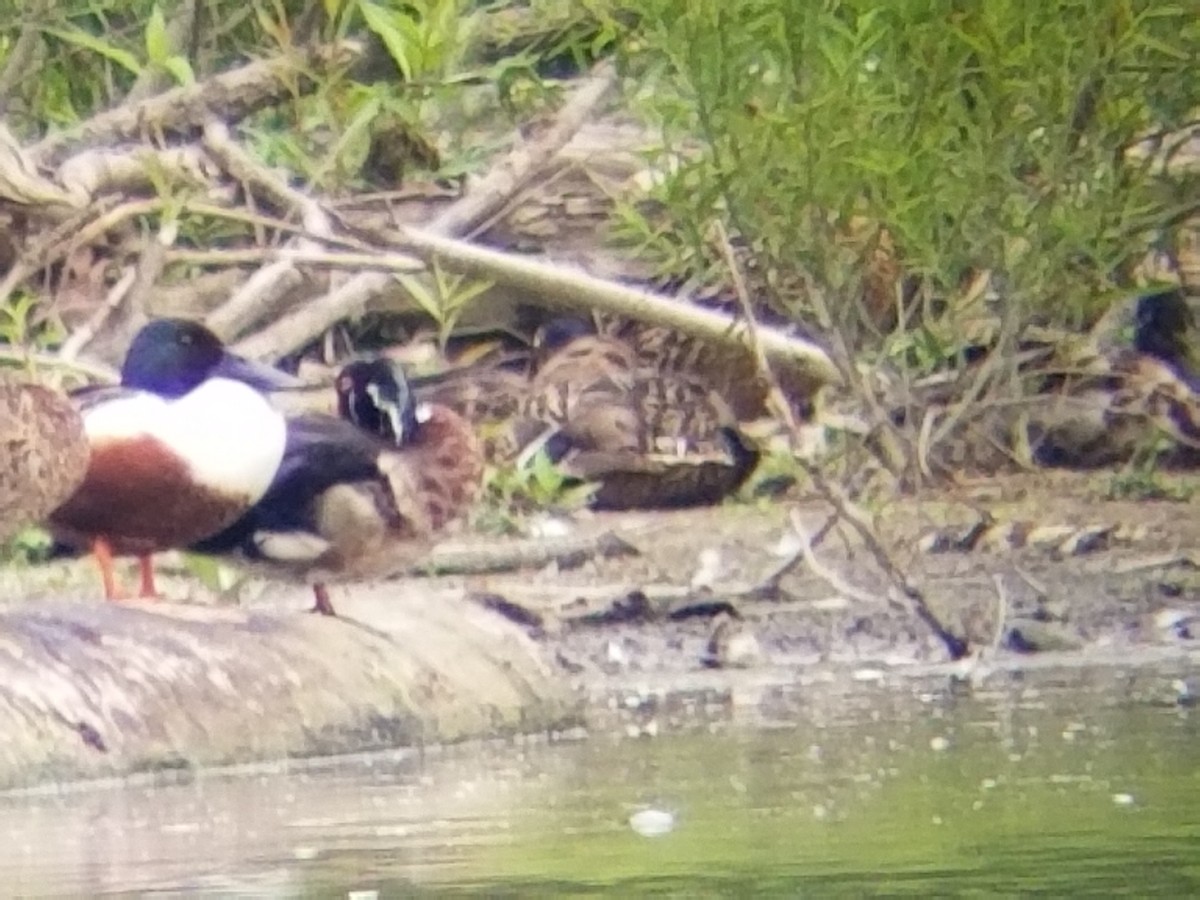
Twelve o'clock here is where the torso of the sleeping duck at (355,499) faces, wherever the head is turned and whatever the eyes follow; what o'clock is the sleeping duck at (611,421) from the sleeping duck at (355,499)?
the sleeping duck at (611,421) is roughly at 10 o'clock from the sleeping duck at (355,499).

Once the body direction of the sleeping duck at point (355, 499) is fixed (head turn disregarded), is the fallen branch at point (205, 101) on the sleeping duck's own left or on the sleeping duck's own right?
on the sleeping duck's own left

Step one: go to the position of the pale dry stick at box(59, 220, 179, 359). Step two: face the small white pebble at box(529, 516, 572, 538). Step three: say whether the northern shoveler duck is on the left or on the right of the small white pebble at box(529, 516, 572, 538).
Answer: right

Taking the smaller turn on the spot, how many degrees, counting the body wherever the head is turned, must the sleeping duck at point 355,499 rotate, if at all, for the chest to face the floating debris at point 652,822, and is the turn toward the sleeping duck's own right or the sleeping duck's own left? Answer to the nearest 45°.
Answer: approximately 90° to the sleeping duck's own right

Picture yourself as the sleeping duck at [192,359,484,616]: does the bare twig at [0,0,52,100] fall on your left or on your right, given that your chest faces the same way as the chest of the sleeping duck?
on your left

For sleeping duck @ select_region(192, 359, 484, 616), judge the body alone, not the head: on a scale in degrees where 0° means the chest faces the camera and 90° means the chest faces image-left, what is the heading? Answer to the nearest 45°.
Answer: approximately 270°

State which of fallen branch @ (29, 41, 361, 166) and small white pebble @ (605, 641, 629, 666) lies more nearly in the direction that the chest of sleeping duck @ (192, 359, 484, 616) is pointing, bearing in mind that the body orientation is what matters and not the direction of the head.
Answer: the small white pebble

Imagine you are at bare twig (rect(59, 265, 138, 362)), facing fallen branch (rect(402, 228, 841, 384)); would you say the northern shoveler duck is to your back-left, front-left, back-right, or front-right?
front-right

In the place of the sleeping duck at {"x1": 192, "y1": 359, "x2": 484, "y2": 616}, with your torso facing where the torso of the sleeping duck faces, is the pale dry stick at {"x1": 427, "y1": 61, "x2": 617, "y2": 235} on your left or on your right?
on your left

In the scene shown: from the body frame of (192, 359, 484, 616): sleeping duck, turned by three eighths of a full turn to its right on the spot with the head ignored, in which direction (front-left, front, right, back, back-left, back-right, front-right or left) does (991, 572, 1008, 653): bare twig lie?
back-left

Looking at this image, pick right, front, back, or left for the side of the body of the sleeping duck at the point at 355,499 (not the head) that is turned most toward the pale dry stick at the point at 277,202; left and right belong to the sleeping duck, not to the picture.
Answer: left

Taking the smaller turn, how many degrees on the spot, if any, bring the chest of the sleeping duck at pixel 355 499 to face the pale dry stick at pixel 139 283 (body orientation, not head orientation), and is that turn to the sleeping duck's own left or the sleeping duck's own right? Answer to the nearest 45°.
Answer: approximately 90° to the sleeping duck's own left

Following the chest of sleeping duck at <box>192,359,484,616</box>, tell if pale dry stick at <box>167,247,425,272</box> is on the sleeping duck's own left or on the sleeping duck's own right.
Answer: on the sleeping duck's own left
